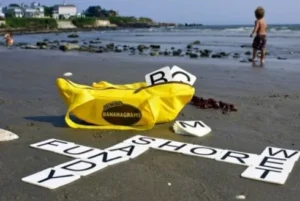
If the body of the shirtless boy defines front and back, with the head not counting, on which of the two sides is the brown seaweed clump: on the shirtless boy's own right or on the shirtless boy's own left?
on the shirtless boy's own left

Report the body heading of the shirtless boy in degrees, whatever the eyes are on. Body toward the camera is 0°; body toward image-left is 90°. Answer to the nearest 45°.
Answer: approximately 135°

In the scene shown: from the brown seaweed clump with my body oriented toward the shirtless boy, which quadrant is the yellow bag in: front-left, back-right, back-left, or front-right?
back-left

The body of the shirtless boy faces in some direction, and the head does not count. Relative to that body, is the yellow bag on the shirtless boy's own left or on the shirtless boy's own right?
on the shirtless boy's own left

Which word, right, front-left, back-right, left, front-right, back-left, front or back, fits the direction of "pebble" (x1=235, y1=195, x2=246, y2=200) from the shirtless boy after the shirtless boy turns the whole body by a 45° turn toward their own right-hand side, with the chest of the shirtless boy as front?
back
